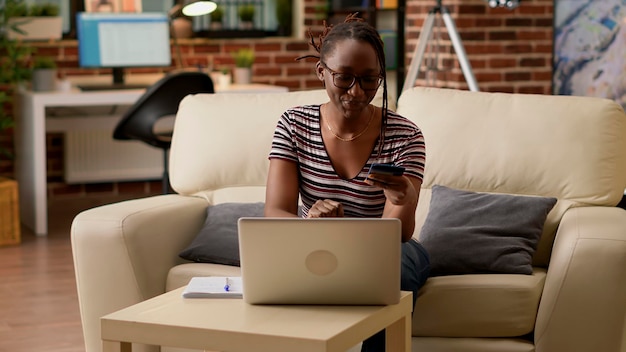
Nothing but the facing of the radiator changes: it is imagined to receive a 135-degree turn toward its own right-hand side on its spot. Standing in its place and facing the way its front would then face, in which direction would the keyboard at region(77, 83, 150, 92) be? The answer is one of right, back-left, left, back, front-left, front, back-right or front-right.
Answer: back-left

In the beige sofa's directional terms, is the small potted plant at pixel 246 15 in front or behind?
behind

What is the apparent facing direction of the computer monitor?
toward the camera

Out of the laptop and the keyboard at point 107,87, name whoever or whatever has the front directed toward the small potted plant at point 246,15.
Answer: the laptop

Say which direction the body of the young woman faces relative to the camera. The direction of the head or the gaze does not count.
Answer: toward the camera

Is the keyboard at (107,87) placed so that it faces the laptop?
yes

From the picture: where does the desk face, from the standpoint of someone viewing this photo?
facing the viewer

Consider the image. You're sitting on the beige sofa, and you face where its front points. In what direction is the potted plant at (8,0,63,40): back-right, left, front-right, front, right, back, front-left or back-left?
back-right

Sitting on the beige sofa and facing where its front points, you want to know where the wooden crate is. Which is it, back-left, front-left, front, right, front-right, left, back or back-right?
back-right

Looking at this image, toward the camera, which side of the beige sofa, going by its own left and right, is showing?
front
